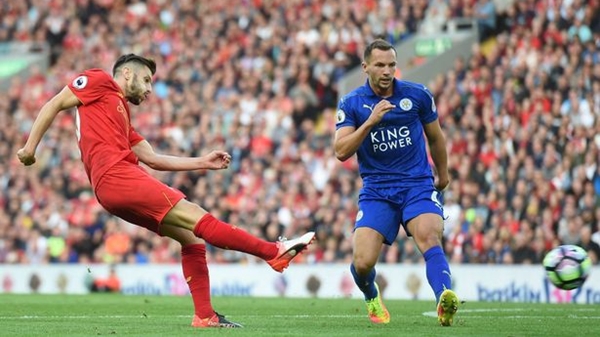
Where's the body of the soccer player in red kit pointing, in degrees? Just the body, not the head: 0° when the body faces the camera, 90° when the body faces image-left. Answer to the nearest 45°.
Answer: approximately 270°

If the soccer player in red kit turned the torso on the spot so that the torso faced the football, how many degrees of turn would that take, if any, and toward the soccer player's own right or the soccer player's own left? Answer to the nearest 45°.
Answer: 0° — they already face it

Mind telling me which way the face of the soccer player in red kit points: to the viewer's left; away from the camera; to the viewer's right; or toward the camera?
to the viewer's right

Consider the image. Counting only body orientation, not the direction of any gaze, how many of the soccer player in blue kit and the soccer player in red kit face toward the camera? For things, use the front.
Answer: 1

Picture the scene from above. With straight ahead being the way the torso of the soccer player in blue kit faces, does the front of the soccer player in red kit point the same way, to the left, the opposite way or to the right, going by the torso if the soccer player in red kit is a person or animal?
to the left

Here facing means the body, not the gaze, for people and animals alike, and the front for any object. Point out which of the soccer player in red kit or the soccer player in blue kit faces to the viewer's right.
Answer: the soccer player in red kit

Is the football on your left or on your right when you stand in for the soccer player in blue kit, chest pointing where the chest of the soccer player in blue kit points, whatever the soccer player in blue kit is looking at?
on your left
